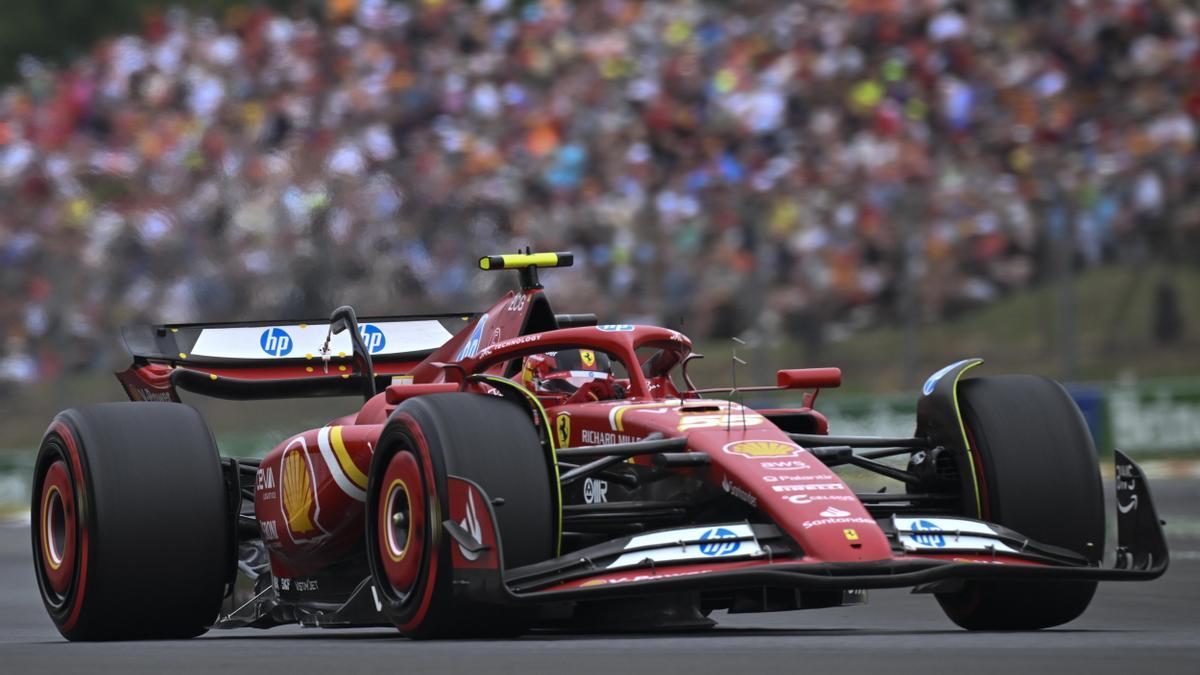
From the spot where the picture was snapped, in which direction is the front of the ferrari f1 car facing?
facing the viewer and to the right of the viewer
